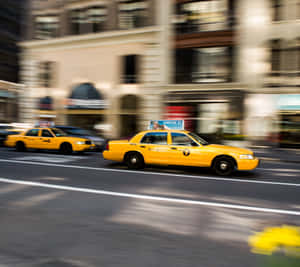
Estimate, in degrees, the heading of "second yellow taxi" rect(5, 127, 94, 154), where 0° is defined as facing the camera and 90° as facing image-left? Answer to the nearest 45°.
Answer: approximately 315°

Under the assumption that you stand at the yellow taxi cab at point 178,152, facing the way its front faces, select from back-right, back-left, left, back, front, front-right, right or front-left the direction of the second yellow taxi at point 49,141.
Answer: back-left

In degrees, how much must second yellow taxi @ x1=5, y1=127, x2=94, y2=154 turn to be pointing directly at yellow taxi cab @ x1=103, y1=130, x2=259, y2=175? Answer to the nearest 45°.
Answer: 0° — it already faces it

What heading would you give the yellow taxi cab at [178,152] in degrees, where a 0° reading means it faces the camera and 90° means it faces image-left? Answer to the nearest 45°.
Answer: approximately 270°
